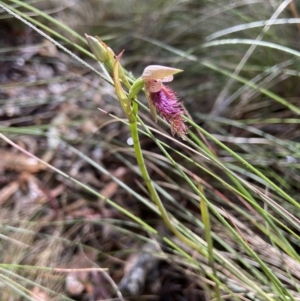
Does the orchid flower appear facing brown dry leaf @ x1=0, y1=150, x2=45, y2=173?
no

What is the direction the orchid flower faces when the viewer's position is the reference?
facing to the right of the viewer
